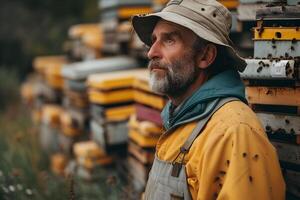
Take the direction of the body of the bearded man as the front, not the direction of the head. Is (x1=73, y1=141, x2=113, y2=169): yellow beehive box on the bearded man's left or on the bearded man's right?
on the bearded man's right

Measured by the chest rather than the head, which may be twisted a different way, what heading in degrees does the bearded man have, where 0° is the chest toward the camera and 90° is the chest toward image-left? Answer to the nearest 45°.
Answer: approximately 45°

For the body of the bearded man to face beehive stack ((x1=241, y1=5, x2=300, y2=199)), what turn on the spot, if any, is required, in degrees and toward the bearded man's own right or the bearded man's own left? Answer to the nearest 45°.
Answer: approximately 180°

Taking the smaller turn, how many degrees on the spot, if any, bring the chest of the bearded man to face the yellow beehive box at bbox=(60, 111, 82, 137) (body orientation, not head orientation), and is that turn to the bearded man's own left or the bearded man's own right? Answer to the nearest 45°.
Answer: approximately 90° to the bearded man's own right

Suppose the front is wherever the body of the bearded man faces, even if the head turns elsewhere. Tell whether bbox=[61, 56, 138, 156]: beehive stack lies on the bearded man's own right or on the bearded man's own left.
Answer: on the bearded man's own right

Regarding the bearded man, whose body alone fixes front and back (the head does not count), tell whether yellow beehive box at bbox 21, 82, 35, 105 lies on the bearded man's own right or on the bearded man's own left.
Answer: on the bearded man's own right

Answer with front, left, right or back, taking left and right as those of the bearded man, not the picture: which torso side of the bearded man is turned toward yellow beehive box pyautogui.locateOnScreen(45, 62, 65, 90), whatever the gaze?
right

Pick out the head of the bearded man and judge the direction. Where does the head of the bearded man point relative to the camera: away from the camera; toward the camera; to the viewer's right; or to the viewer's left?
to the viewer's left
